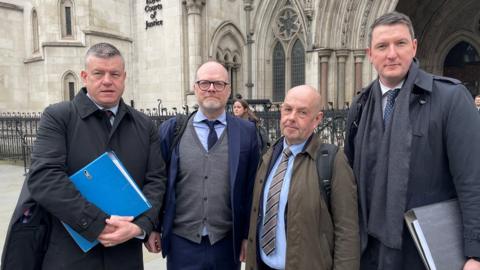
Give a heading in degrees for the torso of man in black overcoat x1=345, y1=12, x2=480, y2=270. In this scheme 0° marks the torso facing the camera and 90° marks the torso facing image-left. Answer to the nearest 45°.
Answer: approximately 45°

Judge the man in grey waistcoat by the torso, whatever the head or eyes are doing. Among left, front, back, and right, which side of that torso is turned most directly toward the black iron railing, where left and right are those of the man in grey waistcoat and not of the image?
back

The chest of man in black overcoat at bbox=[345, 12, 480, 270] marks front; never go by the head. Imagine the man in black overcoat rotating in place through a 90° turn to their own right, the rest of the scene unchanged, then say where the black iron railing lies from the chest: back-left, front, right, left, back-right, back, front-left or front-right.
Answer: front

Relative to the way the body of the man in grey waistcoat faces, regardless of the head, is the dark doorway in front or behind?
behind

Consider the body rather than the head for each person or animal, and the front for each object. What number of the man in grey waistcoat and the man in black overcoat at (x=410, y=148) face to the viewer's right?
0

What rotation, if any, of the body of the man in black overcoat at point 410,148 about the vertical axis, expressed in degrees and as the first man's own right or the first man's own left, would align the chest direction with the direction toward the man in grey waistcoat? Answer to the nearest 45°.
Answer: approximately 45° to the first man's own right

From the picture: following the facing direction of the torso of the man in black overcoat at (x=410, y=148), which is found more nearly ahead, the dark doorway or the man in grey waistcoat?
the man in grey waistcoat

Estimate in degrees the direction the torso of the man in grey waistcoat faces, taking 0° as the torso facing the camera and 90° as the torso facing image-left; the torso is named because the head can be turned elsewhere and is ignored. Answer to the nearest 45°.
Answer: approximately 0°

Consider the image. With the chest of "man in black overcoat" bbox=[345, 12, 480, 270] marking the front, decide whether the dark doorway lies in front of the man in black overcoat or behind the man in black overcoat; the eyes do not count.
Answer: behind

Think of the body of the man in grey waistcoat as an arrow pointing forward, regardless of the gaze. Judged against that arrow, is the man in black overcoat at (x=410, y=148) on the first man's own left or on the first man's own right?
on the first man's own left
